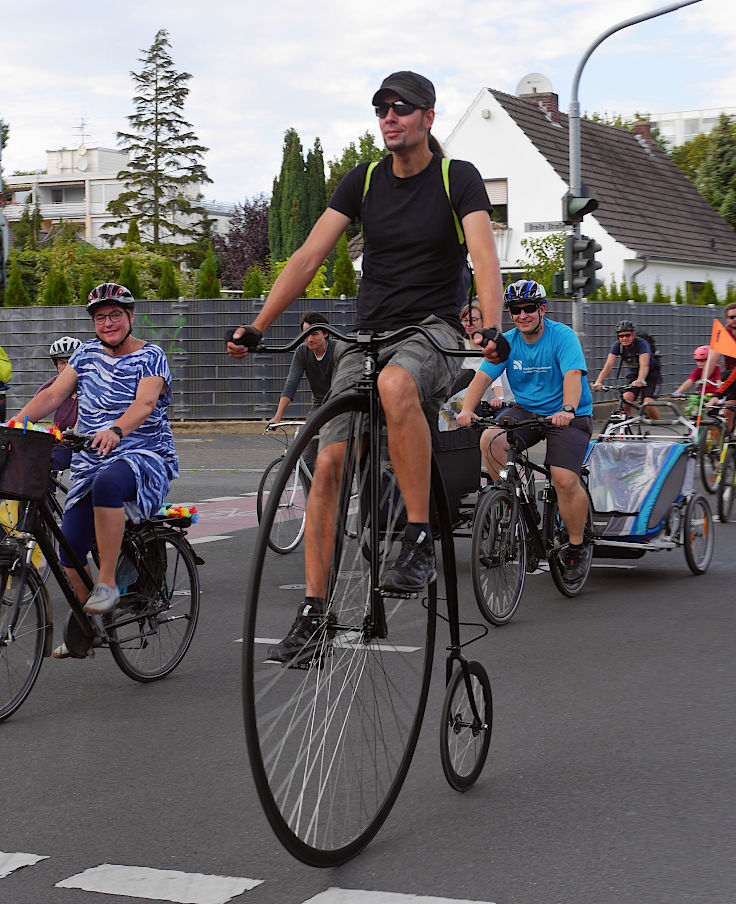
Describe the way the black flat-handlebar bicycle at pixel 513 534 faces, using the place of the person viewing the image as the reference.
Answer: facing the viewer and to the left of the viewer

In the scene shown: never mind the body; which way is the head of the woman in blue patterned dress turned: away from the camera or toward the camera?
toward the camera

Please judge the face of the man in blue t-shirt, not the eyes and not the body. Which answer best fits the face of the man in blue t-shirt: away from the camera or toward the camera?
toward the camera

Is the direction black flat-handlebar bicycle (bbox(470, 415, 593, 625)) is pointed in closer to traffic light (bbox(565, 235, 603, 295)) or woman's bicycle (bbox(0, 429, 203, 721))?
the woman's bicycle

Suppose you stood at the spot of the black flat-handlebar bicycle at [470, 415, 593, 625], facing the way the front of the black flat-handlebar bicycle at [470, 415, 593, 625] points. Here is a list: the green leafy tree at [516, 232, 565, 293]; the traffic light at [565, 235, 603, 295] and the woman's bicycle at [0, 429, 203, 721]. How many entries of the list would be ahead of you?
1

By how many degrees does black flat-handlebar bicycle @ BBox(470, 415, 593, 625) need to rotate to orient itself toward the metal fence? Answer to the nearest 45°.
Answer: approximately 135° to its right

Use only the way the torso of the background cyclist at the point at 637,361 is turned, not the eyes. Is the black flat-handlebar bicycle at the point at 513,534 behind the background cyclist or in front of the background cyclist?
in front

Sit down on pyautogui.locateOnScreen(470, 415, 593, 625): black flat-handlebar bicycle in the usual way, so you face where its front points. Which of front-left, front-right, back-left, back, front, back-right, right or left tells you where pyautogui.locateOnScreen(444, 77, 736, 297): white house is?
back-right
